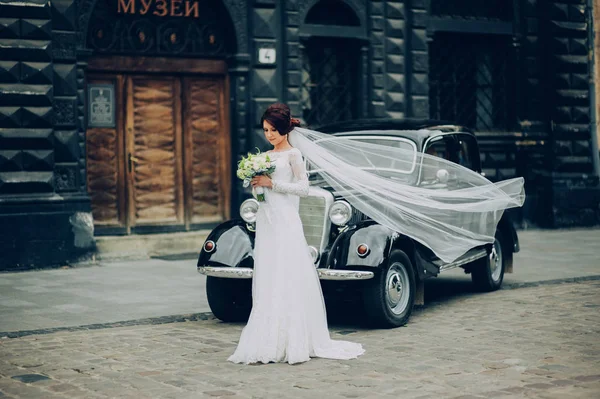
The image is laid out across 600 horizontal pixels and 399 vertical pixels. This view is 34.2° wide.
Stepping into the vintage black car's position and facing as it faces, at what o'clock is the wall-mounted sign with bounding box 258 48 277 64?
The wall-mounted sign is roughly at 4 o'clock from the vintage black car.

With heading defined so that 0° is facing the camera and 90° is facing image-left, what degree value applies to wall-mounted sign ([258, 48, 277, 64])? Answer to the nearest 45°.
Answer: approximately 0°

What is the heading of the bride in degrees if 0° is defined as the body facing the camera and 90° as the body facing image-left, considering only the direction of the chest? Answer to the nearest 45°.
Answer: approximately 45°

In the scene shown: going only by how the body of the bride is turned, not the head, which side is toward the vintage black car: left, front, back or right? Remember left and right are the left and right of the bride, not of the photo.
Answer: back

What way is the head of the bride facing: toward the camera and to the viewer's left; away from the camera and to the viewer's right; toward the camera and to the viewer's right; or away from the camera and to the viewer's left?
toward the camera and to the viewer's left

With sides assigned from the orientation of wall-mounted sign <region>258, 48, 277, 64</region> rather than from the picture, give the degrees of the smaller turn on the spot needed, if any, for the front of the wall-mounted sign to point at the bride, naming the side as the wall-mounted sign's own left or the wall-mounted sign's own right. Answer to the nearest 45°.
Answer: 0° — it already faces them

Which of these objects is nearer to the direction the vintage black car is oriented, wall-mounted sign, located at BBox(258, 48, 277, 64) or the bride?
the bride

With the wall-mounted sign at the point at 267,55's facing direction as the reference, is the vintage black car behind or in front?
in front

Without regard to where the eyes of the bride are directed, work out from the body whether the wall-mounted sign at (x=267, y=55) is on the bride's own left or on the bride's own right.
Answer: on the bride's own right

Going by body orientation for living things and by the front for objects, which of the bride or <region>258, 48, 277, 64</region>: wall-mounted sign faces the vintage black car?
the wall-mounted sign
